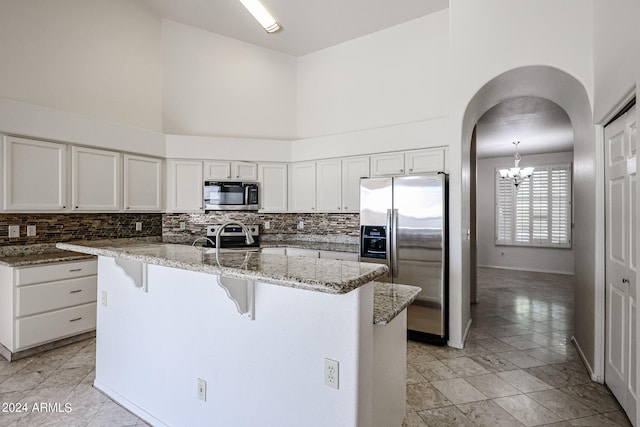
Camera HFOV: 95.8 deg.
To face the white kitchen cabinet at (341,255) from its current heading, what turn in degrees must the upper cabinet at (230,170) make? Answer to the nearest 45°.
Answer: approximately 45° to its left

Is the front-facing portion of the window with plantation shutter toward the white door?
yes

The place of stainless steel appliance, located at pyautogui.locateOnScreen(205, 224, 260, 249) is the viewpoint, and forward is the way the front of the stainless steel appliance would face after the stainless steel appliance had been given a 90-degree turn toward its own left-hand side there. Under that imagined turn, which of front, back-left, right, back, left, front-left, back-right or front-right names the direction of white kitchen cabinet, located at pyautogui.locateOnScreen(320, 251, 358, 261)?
front-right

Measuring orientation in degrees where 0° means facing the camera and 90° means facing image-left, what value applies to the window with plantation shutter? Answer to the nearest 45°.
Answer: approximately 0°

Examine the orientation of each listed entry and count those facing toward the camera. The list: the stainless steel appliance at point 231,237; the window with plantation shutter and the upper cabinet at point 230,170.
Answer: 3

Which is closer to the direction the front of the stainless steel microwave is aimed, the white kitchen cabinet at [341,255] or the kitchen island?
the kitchen island

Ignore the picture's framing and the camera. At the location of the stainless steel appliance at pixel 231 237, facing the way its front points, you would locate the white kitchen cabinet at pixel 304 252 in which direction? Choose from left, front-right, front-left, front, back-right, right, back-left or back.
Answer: front-left

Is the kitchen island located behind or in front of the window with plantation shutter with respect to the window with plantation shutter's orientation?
in front

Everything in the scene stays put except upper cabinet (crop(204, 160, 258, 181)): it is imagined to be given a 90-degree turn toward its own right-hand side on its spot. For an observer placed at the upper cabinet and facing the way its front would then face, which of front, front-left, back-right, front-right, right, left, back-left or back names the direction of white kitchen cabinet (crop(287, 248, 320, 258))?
back-left

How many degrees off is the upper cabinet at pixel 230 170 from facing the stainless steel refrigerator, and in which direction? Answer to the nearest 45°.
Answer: approximately 45° to its left

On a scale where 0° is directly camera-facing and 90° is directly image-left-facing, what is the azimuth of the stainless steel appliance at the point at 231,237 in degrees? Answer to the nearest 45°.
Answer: approximately 0°

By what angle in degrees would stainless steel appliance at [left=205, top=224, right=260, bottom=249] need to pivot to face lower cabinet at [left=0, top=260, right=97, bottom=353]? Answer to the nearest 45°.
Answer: approximately 45° to its right

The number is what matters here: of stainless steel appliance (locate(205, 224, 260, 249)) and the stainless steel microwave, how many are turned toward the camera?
2

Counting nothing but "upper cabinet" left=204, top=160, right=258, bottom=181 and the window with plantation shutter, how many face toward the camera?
2
